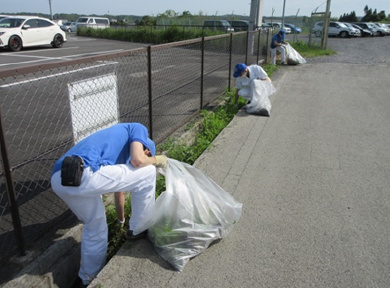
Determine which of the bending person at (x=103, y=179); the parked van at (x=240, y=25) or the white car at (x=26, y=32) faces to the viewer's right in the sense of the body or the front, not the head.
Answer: the bending person

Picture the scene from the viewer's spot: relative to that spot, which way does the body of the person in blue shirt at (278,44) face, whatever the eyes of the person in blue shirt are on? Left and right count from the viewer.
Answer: facing the viewer and to the right of the viewer

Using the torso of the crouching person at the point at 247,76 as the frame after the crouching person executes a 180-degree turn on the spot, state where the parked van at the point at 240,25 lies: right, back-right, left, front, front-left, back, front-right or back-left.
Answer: front-left

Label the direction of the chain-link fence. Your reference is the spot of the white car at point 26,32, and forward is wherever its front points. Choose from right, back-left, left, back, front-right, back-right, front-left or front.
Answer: front-left

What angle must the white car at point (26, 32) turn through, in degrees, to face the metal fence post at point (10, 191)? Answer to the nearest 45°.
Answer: approximately 45° to its left
